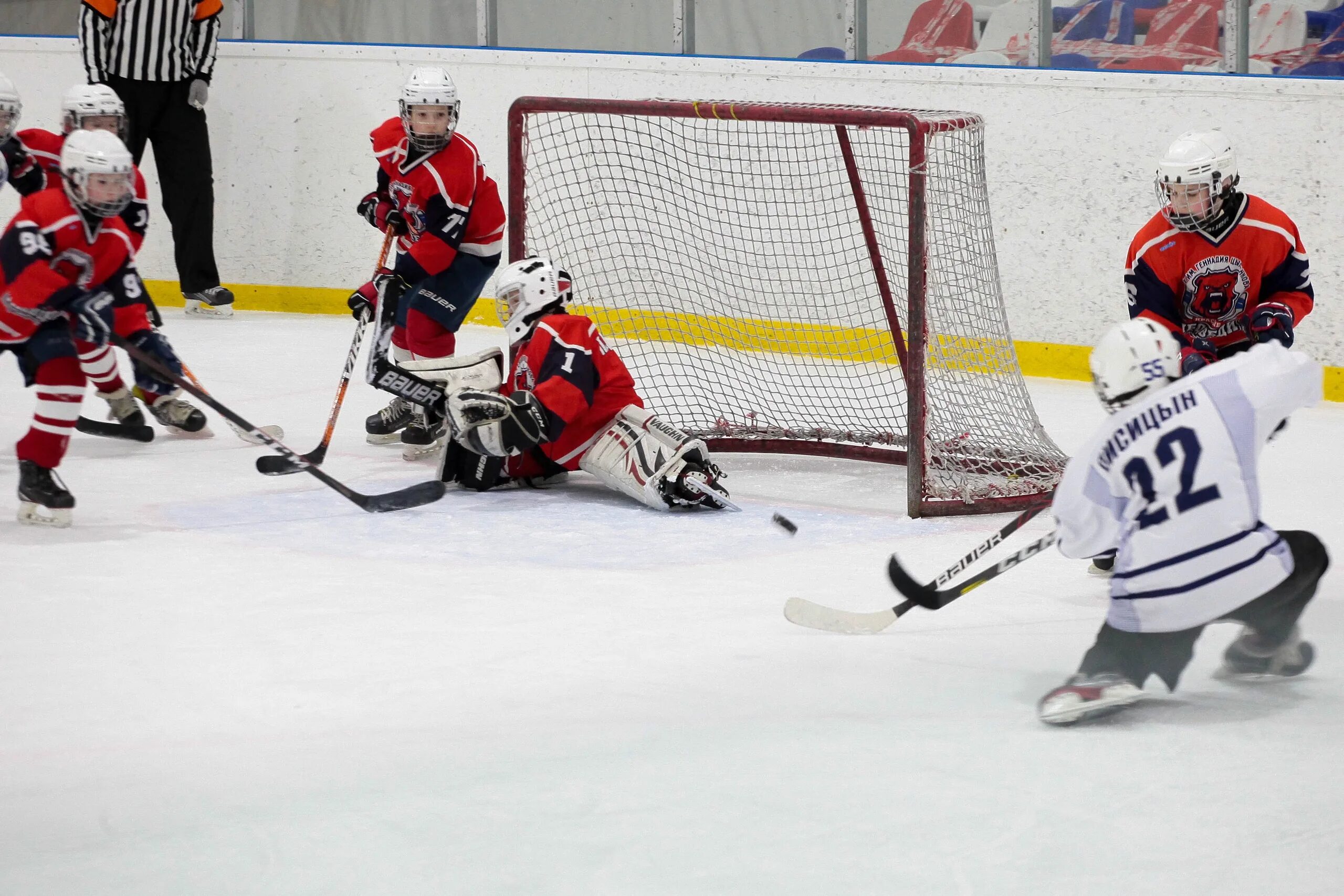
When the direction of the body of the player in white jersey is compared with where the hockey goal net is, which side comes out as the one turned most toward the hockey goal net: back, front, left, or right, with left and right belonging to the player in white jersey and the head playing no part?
front

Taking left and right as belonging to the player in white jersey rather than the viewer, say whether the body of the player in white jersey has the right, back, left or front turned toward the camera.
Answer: back

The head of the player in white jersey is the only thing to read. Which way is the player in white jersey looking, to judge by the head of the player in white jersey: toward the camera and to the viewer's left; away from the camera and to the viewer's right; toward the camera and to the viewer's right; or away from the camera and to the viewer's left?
away from the camera and to the viewer's left

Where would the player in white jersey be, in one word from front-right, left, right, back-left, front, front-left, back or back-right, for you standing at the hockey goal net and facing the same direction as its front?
front-left

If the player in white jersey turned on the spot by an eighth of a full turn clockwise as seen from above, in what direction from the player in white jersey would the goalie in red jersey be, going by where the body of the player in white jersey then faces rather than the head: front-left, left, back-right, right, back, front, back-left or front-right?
left
